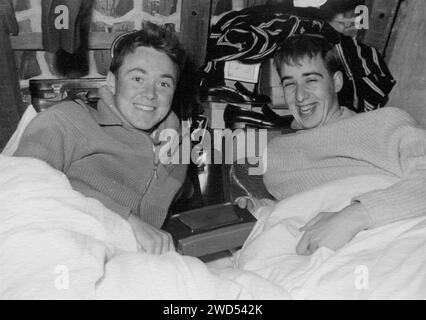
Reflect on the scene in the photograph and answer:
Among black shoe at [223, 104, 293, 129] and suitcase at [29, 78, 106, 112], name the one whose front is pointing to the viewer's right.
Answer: the black shoe

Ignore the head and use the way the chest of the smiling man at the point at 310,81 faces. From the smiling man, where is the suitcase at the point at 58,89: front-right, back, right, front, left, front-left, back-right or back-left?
front-right

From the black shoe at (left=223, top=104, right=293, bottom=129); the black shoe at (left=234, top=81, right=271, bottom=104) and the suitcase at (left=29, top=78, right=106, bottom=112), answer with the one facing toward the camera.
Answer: the suitcase

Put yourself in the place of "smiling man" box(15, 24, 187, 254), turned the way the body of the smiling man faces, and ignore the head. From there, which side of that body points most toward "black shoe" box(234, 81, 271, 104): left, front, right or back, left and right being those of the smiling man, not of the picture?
left

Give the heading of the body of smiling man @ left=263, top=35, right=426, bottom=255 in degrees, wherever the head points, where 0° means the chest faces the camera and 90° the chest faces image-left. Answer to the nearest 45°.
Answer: approximately 45°

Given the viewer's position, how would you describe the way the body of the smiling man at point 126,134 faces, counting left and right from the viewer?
facing the viewer and to the right of the viewer

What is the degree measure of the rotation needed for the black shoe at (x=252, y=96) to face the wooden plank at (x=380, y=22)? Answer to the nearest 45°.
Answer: approximately 45° to its left

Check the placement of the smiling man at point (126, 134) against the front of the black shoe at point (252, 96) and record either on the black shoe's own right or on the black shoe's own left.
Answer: on the black shoe's own right

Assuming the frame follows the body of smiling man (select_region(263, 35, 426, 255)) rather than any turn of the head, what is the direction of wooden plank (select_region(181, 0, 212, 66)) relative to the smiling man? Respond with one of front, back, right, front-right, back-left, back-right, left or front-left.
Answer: right

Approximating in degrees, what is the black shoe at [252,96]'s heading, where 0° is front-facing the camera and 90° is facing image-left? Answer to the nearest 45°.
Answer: approximately 270°

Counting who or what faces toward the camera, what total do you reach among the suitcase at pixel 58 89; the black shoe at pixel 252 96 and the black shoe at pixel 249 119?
1
